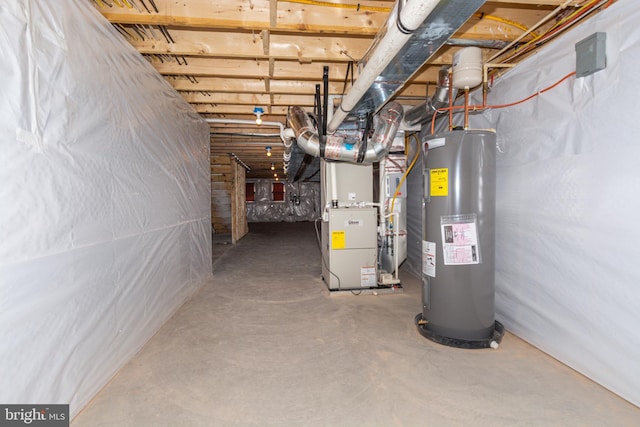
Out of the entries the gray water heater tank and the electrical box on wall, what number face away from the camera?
0

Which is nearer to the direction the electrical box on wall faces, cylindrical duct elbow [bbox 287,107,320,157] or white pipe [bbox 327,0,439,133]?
the white pipe

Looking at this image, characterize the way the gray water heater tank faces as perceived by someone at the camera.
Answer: facing the viewer and to the left of the viewer

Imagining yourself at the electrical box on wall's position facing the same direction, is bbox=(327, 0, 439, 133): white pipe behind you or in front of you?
in front
